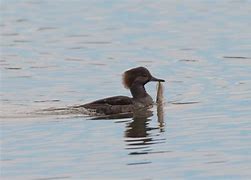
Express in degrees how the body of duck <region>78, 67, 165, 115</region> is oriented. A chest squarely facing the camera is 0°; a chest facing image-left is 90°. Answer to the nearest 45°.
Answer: approximately 270°
